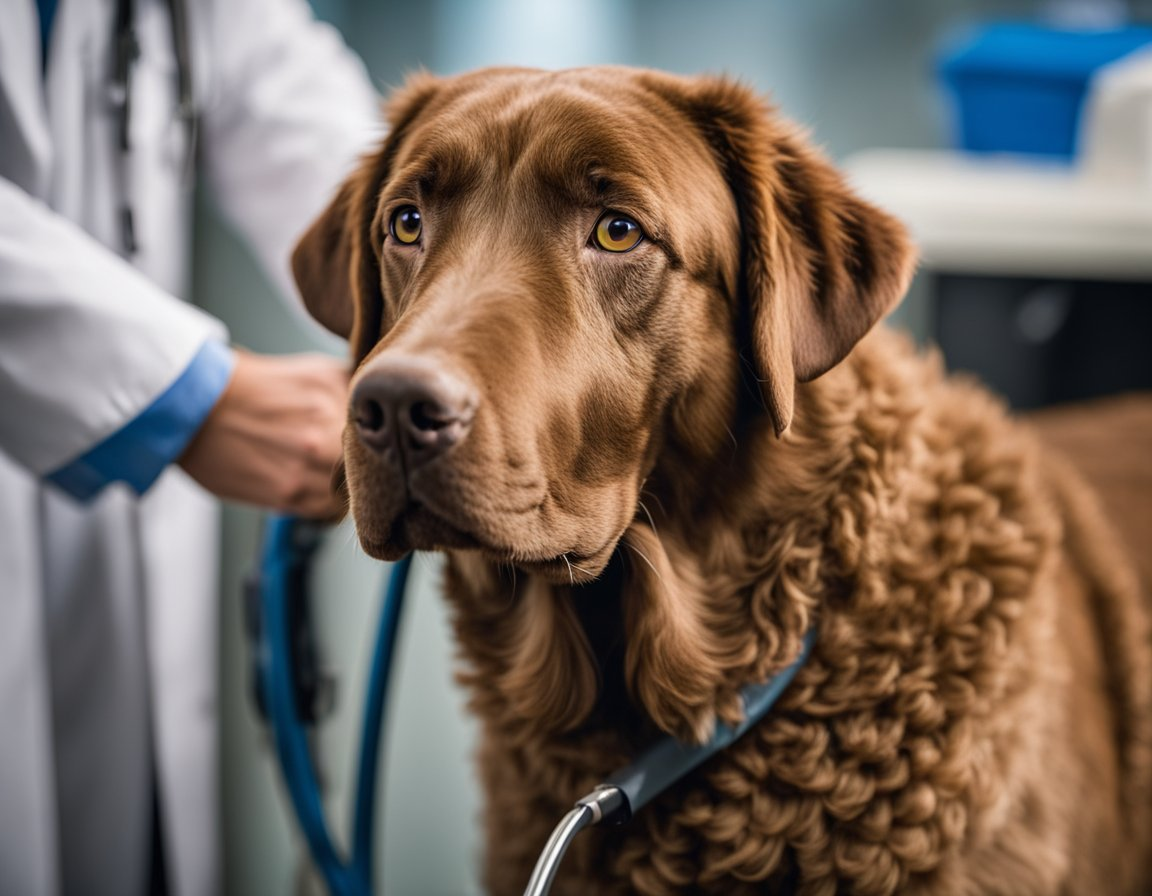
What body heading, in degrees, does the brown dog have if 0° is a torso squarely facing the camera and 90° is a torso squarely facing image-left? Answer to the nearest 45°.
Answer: approximately 45°

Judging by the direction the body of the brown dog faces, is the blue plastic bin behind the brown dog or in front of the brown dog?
behind

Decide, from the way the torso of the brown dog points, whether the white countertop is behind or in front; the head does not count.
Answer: behind
